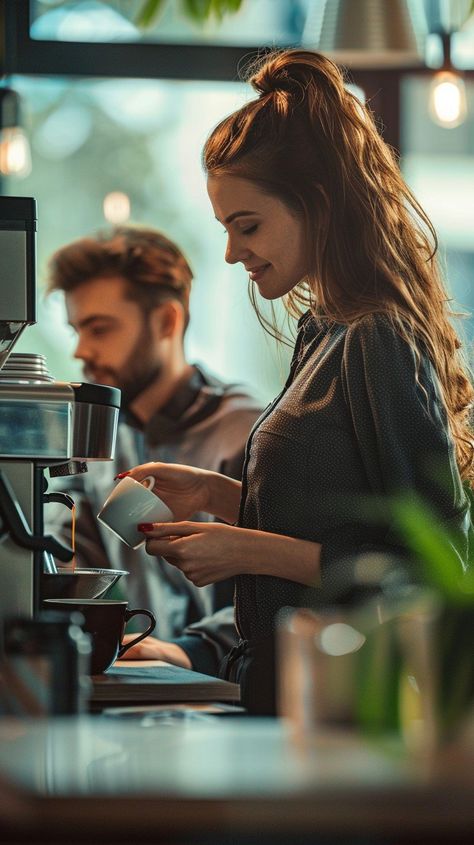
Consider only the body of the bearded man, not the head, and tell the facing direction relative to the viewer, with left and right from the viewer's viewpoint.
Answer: facing the viewer and to the left of the viewer

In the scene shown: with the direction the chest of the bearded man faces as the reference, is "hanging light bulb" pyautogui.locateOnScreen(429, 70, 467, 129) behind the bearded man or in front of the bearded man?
behind

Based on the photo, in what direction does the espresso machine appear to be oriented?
to the viewer's right

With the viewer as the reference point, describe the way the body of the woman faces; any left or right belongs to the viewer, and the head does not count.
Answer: facing to the left of the viewer

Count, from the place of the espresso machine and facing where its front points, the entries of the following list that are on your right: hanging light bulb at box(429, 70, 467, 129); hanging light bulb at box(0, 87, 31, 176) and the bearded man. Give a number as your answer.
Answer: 0

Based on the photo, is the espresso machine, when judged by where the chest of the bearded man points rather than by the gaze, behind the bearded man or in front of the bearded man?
in front

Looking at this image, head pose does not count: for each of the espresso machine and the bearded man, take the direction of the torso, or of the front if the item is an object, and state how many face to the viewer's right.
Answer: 1

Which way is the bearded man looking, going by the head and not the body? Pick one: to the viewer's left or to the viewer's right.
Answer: to the viewer's left

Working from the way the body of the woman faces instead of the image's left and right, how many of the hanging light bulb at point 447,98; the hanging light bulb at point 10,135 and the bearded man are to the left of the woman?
0

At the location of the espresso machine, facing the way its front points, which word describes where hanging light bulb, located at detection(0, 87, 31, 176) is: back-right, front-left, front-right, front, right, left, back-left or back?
left

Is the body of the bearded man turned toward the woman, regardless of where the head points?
no

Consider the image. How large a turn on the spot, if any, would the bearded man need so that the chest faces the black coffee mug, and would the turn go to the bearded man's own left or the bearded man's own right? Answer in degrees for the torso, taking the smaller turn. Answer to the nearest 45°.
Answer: approximately 45° to the bearded man's own left

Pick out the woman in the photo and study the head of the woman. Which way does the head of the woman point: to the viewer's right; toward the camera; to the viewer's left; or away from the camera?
to the viewer's left
